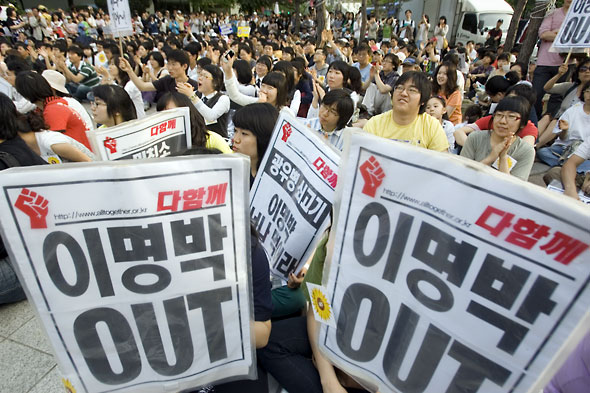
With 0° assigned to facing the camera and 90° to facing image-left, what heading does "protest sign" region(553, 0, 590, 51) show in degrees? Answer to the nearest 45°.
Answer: approximately 0°

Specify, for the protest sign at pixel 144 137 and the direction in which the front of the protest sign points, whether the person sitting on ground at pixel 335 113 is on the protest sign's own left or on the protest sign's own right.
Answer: on the protest sign's own left

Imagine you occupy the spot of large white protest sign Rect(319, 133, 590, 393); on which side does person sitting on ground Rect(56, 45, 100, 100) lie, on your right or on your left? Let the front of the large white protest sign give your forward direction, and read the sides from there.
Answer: on your right

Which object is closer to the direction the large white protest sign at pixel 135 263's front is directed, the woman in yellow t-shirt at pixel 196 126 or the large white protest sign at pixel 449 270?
the large white protest sign

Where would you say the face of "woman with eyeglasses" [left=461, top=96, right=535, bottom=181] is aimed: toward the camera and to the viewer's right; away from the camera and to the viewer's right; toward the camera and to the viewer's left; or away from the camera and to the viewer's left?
toward the camera and to the viewer's left

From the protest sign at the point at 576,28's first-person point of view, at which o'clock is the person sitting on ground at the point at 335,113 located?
The person sitting on ground is roughly at 1 o'clock from the protest sign.

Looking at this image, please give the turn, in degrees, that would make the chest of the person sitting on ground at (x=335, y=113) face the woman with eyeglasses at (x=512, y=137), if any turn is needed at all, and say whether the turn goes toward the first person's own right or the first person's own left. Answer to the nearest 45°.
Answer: approximately 135° to the first person's own left
